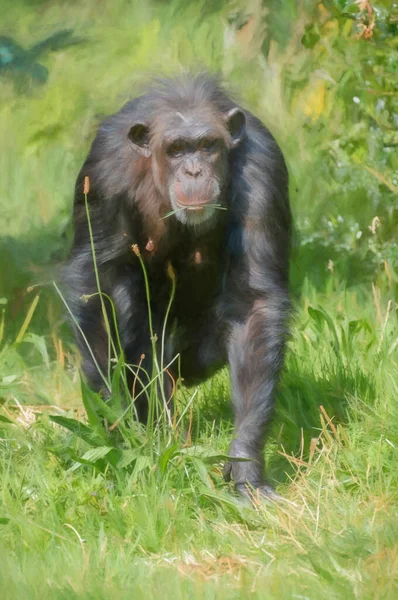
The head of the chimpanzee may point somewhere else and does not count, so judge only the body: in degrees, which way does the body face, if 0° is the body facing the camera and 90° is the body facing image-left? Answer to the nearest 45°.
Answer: approximately 0°
